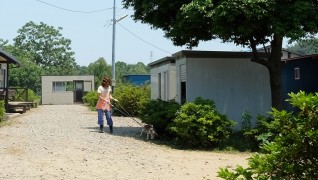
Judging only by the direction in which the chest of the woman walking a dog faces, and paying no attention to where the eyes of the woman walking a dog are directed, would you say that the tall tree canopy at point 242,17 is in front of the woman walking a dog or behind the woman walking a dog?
in front

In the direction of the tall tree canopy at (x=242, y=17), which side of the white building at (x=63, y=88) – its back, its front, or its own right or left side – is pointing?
front

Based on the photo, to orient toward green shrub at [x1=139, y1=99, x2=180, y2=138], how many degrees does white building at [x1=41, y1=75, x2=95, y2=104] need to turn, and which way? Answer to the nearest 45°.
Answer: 0° — it already faces it

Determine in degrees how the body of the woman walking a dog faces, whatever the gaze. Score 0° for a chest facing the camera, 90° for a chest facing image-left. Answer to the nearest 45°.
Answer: approximately 315°

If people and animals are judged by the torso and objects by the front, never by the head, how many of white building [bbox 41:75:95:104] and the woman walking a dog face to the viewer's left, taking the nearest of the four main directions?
0
